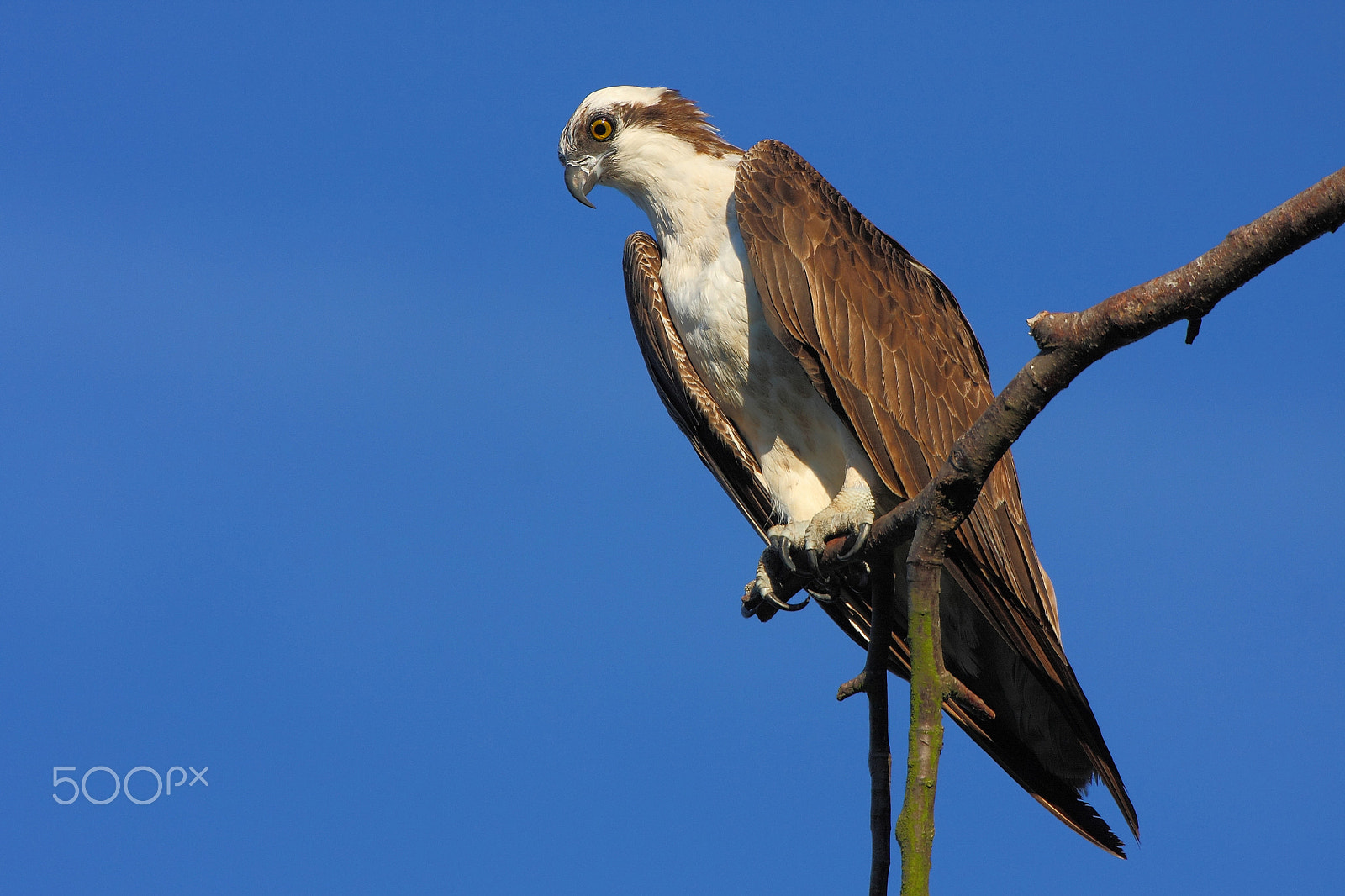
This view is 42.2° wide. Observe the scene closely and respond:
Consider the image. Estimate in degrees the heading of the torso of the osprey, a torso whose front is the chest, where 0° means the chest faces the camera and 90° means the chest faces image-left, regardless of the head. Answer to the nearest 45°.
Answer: approximately 45°
